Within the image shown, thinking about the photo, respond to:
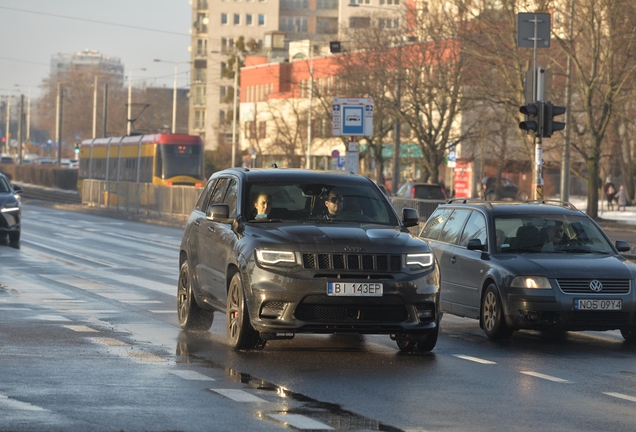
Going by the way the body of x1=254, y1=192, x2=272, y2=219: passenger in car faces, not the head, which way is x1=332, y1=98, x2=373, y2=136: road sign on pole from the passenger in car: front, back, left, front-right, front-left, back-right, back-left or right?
back-left

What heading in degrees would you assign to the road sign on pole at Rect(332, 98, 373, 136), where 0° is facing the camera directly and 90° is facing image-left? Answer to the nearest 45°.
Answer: approximately 0°

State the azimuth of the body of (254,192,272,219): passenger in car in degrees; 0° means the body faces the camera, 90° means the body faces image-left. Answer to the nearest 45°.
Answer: approximately 315°

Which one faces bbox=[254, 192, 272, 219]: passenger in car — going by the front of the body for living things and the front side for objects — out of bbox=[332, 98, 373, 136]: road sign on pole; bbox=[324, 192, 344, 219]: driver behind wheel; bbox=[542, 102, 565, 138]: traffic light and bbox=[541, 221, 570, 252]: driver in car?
the road sign on pole

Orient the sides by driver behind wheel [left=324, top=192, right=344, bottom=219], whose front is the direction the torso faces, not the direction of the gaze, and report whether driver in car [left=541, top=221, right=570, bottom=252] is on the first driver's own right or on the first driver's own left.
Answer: on the first driver's own left

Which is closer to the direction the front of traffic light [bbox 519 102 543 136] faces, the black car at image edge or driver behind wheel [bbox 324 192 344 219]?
the black car at image edge

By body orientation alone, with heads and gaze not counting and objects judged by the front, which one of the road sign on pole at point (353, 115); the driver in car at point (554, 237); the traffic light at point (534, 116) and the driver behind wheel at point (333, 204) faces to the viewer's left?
the traffic light

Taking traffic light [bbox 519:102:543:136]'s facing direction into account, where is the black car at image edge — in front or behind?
in front

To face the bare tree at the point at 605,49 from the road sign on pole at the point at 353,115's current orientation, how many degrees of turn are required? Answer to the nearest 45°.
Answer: approximately 135° to its left

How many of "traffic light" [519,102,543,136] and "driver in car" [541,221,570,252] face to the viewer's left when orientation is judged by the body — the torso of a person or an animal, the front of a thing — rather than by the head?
1

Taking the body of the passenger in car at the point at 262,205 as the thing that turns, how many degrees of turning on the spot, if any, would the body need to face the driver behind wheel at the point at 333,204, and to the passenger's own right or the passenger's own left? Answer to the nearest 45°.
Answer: approximately 45° to the passenger's own left
